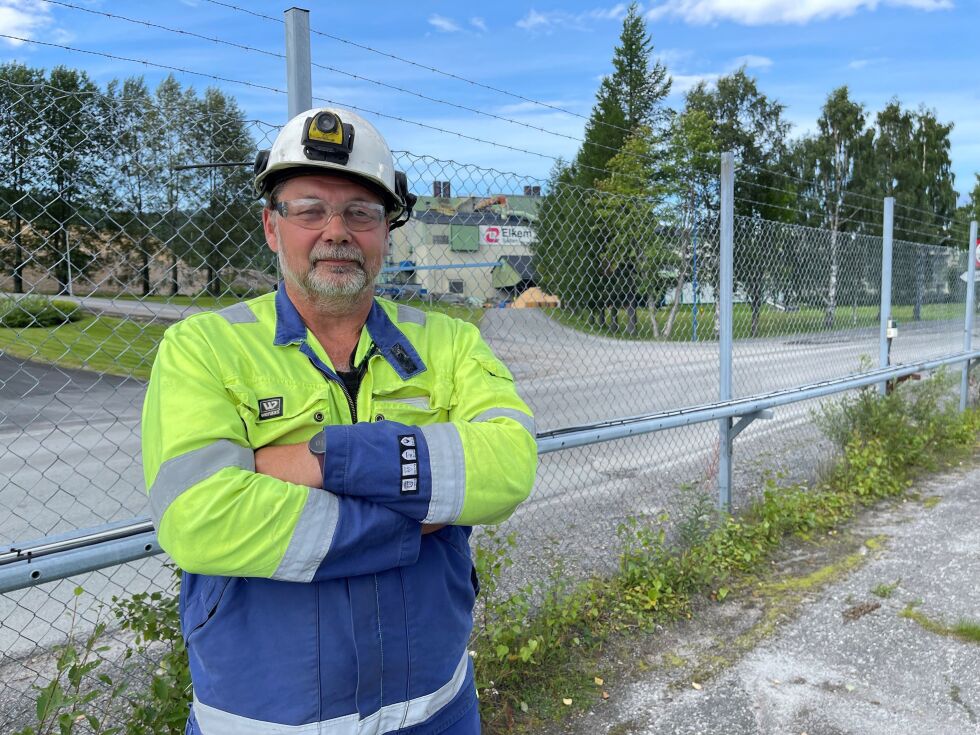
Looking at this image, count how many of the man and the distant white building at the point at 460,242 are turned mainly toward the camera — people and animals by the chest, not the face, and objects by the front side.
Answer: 2

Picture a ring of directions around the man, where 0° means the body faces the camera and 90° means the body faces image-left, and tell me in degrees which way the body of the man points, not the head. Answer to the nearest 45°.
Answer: approximately 0°

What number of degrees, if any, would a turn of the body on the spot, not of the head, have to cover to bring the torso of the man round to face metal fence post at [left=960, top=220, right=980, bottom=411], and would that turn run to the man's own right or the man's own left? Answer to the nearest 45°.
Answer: approximately 135° to the man's own left

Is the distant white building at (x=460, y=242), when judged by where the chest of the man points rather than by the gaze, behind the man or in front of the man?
behind

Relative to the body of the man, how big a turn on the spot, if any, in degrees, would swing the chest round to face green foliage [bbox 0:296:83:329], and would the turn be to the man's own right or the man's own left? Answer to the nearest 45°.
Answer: approximately 135° to the man's own right

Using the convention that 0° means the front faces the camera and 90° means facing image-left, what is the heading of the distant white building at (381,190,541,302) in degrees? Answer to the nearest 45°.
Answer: approximately 0°

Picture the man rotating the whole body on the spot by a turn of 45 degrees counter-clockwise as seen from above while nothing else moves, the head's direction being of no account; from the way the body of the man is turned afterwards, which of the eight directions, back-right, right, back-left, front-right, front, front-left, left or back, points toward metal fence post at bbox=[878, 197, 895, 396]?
left

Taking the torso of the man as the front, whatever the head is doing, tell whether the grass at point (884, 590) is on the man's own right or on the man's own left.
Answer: on the man's own left
